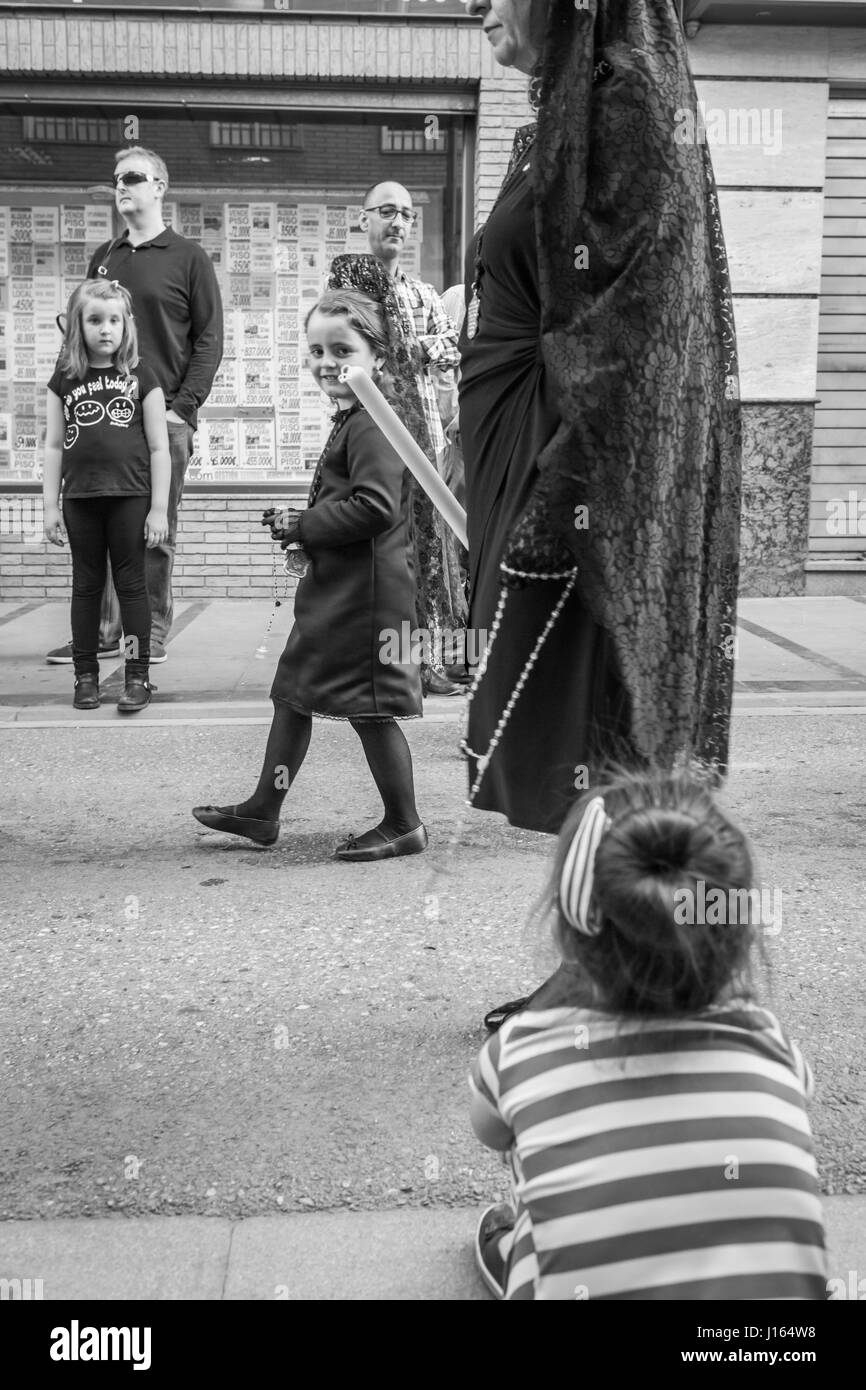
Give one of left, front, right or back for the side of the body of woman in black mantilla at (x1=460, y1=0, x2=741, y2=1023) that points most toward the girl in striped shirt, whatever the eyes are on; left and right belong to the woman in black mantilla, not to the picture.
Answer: left

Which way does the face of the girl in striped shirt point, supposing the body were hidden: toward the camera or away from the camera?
away from the camera

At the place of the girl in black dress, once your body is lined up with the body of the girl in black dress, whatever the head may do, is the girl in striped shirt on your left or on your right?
on your left

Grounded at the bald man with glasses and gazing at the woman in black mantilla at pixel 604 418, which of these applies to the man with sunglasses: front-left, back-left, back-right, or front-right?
back-right

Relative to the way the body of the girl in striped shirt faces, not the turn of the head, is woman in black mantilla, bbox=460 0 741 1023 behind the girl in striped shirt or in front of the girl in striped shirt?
in front

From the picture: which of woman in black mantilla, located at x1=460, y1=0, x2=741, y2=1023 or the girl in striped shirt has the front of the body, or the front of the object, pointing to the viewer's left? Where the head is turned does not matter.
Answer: the woman in black mantilla

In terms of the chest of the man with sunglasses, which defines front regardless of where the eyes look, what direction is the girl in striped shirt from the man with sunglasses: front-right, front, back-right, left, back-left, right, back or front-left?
front-left

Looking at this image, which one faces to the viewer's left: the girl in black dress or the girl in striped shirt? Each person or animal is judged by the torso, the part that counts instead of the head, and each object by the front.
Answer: the girl in black dress

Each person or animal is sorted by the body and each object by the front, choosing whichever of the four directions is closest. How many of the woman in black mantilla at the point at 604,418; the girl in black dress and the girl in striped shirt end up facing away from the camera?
1

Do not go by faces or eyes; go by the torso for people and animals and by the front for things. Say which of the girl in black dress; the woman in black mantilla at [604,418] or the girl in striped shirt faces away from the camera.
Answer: the girl in striped shirt

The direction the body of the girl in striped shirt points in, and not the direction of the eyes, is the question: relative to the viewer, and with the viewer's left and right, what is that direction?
facing away from the viewer

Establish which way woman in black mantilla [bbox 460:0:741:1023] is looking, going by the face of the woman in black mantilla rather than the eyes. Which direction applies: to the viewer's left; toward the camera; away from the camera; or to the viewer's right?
to the viewer's left

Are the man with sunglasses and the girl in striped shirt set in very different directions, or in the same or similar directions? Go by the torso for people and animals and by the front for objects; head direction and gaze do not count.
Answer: very different directions
